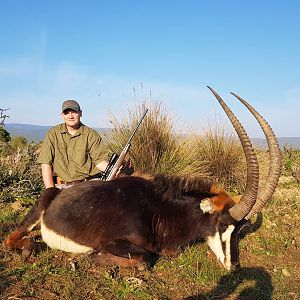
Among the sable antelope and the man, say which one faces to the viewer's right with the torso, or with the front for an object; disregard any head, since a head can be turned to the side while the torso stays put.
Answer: the sable antelope

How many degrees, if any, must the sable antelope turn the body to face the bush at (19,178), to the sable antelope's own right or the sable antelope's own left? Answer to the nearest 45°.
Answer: approximately 135° to the sable antelope's own left

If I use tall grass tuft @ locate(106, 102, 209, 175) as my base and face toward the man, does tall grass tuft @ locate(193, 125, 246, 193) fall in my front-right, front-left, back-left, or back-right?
back-left

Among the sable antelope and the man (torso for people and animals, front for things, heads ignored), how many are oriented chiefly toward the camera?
1

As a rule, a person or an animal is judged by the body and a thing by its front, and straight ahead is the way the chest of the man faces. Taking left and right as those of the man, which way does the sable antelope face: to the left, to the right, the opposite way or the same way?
to the left

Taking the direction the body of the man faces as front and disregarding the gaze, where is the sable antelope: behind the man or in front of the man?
in front

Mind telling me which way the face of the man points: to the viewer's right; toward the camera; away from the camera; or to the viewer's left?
toward the camera

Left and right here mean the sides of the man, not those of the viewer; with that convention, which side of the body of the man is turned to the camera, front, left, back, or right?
front

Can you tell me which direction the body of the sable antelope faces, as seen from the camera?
to the viewer's right

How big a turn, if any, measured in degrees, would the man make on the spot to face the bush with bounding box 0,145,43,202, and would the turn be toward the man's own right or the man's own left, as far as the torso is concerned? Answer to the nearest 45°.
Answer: approximately 135° to the man's own right

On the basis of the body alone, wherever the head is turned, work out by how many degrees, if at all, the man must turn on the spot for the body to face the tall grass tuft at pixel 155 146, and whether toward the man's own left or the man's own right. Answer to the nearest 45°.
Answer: approximately 135° to the man's own left

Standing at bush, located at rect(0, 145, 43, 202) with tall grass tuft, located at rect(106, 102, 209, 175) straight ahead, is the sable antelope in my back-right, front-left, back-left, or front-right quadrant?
front-right

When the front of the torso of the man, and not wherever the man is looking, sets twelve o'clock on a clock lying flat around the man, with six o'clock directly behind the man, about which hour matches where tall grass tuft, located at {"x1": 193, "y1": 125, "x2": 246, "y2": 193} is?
The tall grass tuft is roughly at 8 o'clock from the man.

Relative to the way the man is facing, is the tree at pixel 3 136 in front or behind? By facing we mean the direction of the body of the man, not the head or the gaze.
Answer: behind

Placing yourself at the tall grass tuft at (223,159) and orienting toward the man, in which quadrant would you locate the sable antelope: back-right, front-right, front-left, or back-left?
front-left
